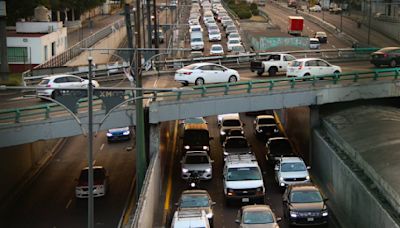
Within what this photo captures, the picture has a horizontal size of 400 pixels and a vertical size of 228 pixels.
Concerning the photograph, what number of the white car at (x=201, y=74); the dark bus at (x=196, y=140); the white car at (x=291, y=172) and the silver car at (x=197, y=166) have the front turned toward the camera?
3

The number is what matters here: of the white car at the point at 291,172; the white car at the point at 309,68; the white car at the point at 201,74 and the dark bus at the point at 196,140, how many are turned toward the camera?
2

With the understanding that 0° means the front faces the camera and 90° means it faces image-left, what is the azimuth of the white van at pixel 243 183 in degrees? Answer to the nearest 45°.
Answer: approximately 0°

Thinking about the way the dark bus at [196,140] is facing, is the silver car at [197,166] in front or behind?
in front

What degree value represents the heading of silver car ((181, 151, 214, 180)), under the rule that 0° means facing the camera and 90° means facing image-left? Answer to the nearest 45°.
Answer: approximately 0°

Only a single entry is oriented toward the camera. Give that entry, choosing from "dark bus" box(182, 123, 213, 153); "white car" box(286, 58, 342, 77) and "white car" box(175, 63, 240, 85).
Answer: the dark bus

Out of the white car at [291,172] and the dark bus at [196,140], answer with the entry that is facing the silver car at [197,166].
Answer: the dark bus
